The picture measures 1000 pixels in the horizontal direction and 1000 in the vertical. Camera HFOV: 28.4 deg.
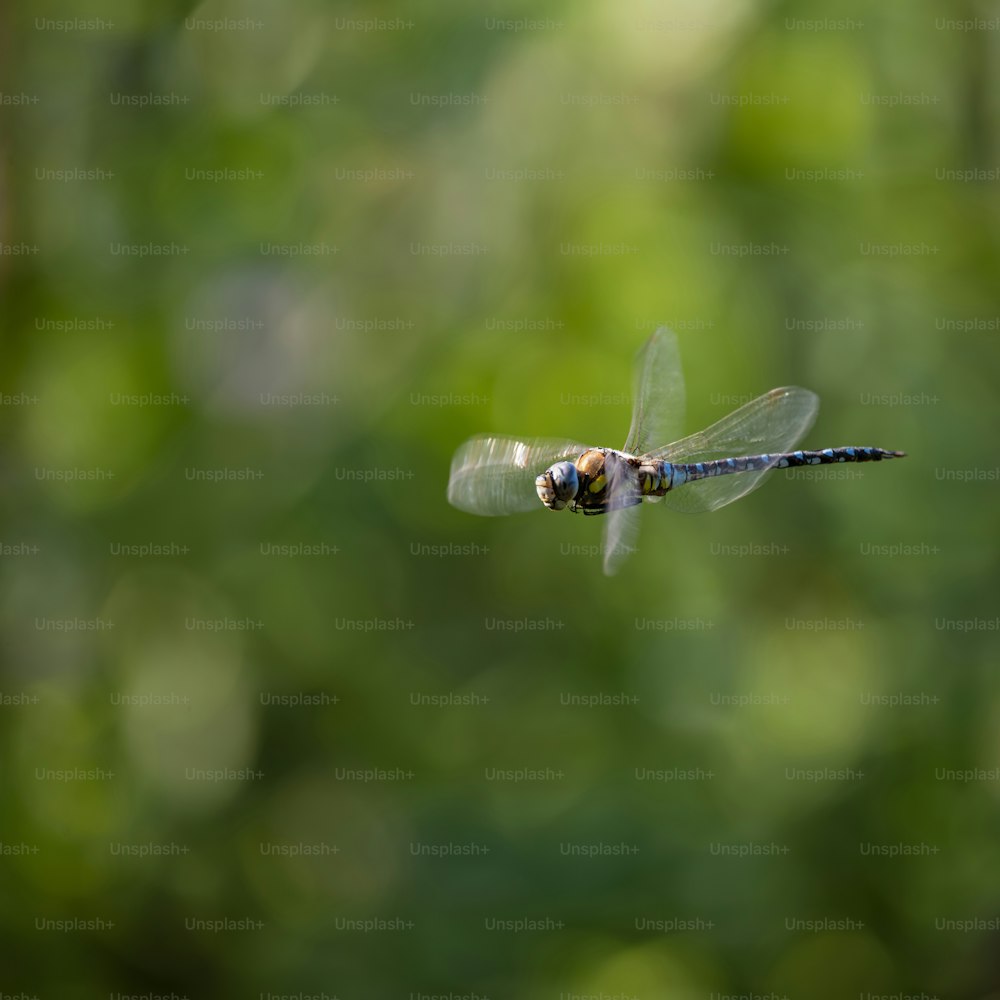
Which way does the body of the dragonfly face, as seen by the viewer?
to the viewer's left
